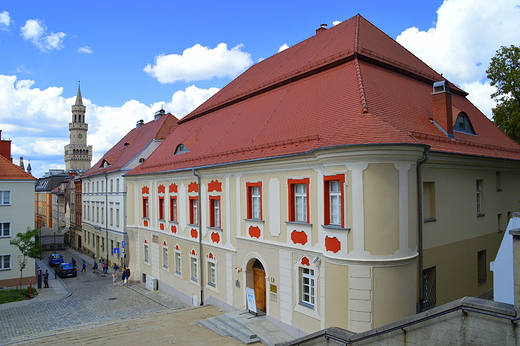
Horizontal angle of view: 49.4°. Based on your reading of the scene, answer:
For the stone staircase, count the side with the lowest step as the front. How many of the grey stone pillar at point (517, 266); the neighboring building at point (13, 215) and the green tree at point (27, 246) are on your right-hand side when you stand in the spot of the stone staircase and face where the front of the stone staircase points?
2

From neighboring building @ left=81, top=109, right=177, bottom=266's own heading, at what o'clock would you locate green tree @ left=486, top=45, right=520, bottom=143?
The green tree is roughly at 9 o'clock from the neighboring building.

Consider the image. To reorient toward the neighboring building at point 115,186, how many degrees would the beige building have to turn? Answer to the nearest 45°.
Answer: approximately 90° to its right

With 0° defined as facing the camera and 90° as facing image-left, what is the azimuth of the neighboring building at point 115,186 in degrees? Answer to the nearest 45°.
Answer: approximately 45°

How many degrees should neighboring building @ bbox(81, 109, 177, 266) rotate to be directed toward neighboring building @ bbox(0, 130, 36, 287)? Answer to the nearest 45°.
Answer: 0° — it already faces it

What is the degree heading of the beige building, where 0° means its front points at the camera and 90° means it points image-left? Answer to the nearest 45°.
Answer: approximately 45°
